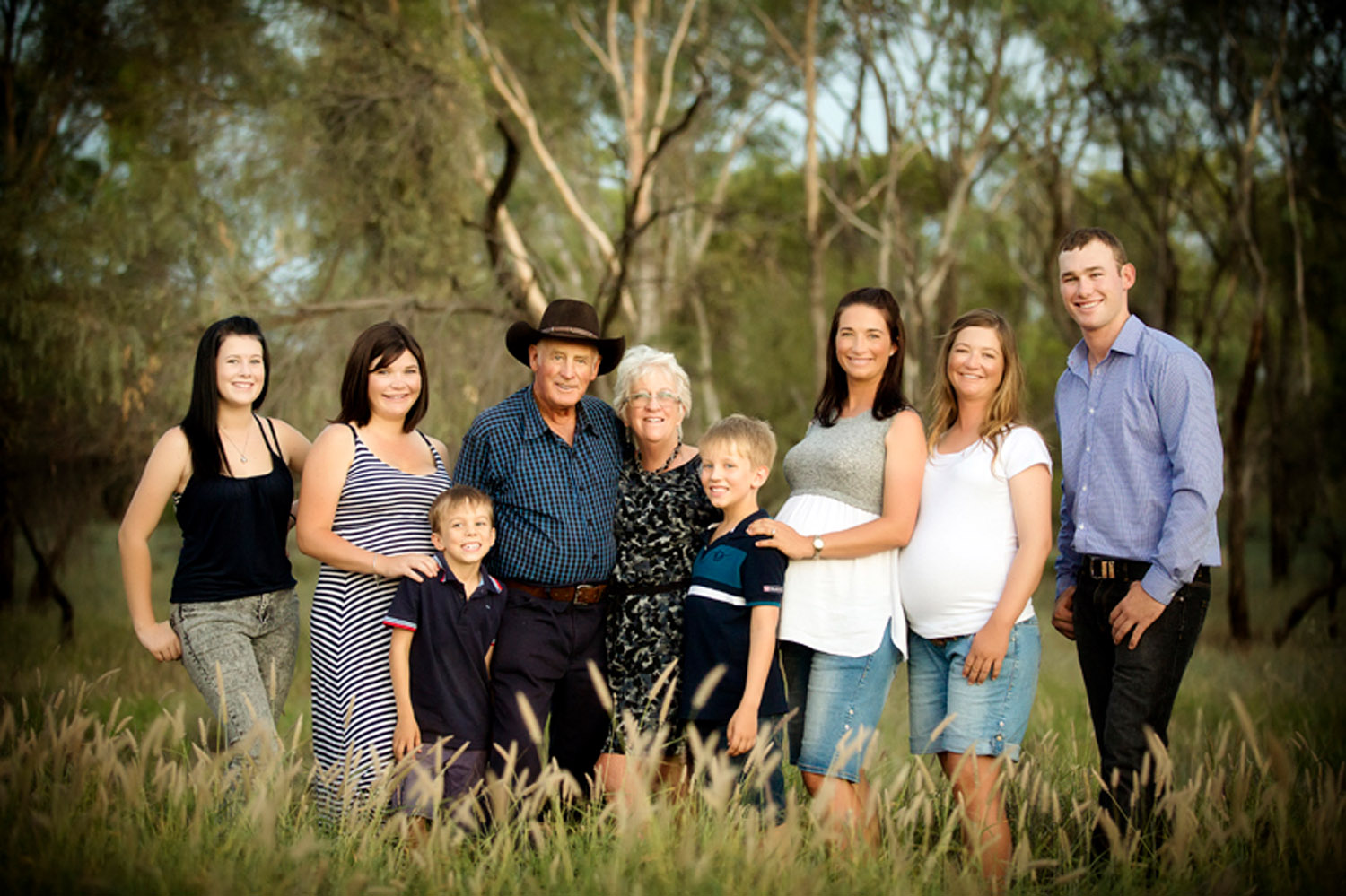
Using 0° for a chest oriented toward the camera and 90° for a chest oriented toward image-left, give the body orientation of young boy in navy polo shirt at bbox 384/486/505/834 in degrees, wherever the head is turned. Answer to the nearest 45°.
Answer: approximately 315°

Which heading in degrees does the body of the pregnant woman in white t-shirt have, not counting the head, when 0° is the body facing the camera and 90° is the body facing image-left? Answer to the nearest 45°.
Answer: approximately 45°

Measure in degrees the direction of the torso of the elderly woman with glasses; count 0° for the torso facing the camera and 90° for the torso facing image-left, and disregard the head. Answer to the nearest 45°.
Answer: approximately 0°

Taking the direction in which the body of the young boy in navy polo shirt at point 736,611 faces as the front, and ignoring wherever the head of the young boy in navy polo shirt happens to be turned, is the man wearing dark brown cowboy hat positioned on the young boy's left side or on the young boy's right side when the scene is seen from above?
on the young boy's right side

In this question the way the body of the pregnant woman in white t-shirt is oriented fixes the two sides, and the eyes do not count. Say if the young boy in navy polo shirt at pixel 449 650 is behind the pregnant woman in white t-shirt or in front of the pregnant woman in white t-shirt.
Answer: in front
